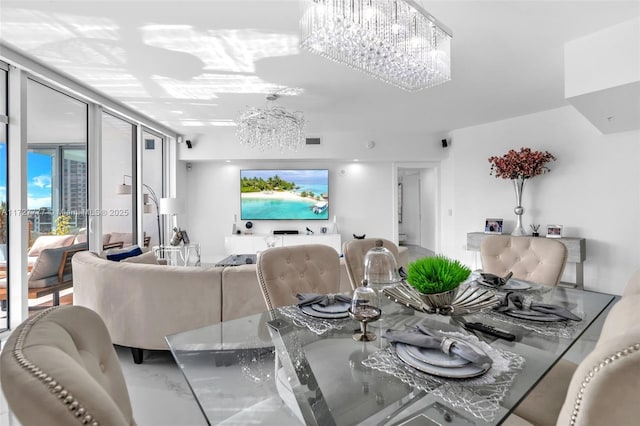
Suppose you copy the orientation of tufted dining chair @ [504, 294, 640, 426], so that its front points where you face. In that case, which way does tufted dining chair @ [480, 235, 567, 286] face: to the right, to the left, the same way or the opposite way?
to the left

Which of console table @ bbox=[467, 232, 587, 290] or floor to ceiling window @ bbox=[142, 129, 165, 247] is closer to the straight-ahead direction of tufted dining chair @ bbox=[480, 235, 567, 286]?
the floor to ceiling window

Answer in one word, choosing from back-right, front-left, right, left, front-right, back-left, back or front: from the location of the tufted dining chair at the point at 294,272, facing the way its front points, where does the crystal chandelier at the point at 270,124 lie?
back-left

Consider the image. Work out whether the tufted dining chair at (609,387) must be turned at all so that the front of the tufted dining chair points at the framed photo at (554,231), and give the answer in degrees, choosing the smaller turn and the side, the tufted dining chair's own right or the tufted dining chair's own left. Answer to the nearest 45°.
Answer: approximately 45° to the tufted dining chair's own right

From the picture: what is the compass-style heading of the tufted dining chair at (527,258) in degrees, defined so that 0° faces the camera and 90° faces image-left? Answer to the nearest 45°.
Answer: approximately 45°

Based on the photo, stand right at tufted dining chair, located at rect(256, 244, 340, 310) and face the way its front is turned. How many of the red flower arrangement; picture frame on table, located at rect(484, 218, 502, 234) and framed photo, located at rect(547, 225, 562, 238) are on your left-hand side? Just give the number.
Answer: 3
